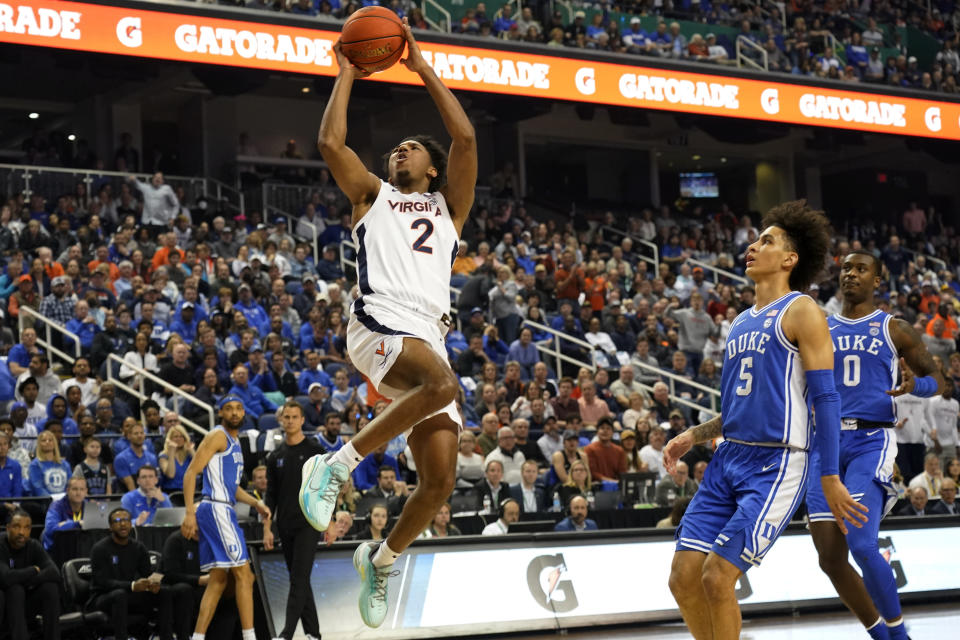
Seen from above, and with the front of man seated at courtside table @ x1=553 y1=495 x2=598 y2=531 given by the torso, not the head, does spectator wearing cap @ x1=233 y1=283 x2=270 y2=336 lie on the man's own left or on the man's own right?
on the man's own right

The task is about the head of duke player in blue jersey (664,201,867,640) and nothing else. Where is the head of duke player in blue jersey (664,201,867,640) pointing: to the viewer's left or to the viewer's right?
to the viewer's left

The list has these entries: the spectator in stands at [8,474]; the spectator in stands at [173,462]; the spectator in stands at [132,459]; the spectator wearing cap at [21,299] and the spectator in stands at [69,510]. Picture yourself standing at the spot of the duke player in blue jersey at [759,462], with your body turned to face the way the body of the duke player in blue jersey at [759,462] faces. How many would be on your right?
5

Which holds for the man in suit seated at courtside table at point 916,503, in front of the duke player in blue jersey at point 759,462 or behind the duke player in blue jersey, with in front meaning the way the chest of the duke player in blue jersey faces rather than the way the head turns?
behind

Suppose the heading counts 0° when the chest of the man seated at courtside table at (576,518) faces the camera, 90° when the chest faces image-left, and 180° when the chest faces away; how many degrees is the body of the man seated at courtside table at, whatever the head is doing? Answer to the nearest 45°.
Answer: approximately 0°

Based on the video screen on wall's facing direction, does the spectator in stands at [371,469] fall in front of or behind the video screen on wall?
in front

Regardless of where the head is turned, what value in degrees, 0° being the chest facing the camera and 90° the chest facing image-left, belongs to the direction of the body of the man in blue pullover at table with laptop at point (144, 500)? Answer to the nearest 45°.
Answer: approximately 0°
